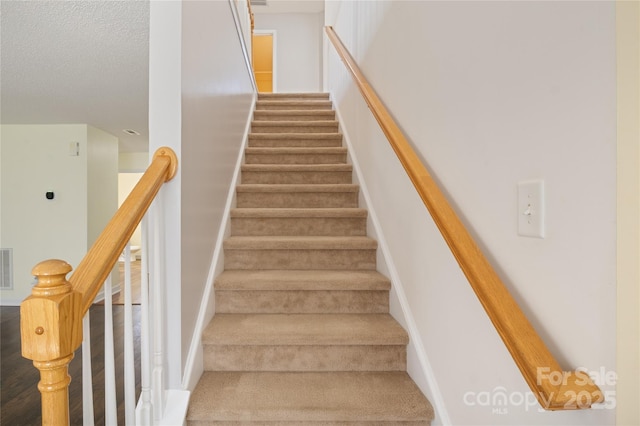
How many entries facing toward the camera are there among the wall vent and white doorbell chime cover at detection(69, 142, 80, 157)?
2

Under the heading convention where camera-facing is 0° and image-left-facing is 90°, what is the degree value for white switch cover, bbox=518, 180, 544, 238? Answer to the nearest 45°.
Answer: approximately 45°

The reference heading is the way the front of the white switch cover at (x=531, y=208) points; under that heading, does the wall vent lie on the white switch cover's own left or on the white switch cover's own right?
on the white switch cover's own right

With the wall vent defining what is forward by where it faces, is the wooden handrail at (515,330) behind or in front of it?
in front

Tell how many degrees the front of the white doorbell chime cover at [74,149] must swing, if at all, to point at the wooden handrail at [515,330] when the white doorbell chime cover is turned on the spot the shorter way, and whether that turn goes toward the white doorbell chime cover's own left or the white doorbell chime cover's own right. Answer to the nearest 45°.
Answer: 0° — it already faces it

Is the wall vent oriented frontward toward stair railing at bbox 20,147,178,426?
yes

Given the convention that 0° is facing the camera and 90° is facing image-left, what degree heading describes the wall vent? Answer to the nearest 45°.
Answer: approximately 0°

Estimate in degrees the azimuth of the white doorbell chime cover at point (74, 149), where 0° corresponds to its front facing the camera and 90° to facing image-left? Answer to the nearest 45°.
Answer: approximately 0°

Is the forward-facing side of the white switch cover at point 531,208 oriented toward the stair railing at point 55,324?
yes

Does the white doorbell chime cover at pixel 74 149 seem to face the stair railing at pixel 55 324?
yes
